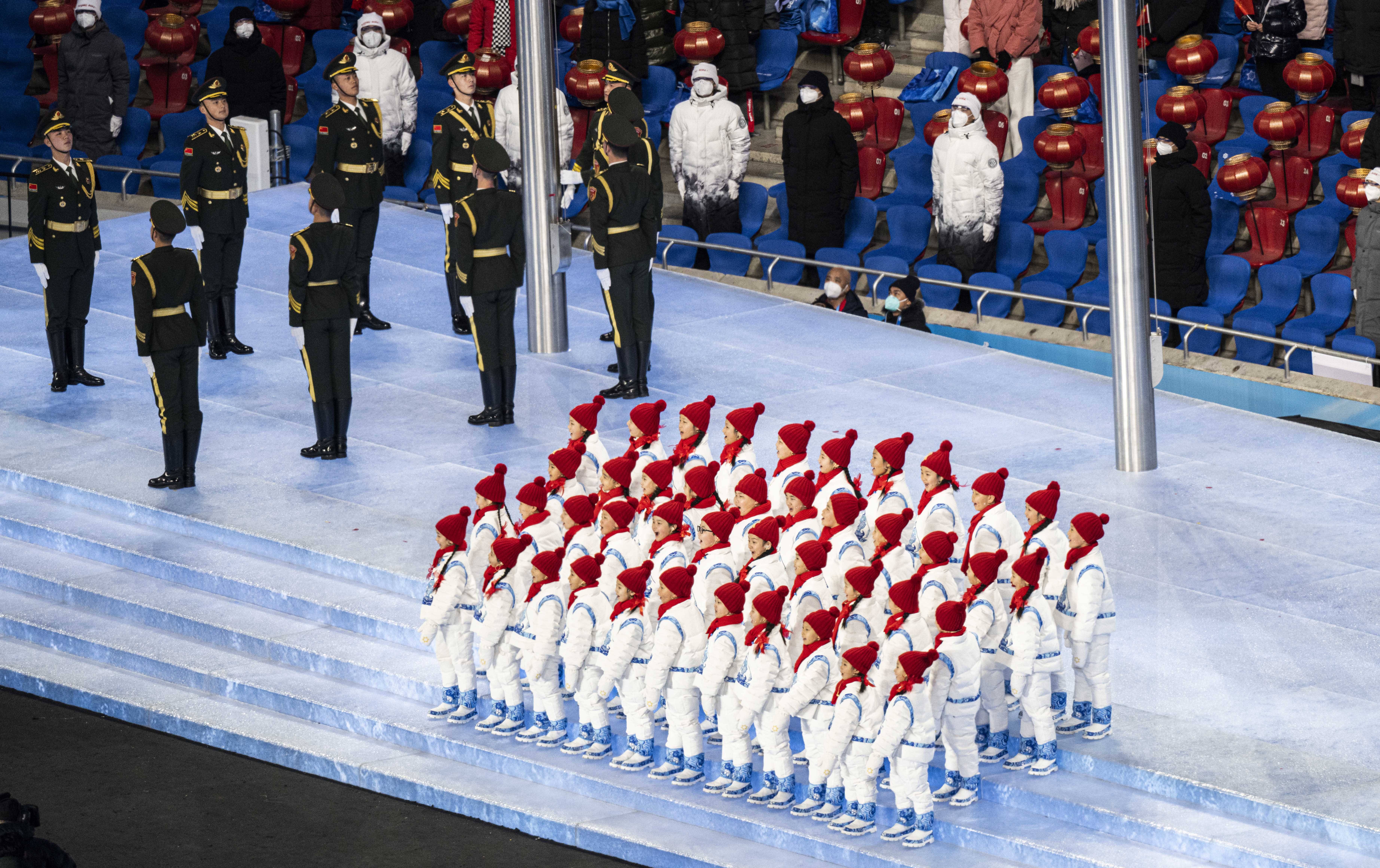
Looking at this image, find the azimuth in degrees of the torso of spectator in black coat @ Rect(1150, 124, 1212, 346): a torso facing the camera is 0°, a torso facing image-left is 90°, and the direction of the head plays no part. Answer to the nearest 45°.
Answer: approximately 45°

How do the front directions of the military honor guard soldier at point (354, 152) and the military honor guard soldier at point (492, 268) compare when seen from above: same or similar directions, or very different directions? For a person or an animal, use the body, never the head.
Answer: very different directions

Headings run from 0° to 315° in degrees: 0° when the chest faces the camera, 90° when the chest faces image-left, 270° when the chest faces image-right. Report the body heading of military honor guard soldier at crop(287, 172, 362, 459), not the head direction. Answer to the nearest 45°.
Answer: approximately 135°

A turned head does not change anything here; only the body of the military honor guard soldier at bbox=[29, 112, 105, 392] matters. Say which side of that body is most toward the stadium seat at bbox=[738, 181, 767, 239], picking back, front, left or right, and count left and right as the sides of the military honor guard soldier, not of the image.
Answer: left

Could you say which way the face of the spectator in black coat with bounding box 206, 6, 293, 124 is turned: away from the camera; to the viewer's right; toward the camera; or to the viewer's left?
toward the camera

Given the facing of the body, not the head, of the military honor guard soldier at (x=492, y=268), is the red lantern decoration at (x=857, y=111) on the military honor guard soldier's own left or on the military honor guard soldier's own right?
on the military honor guard soldier's own right

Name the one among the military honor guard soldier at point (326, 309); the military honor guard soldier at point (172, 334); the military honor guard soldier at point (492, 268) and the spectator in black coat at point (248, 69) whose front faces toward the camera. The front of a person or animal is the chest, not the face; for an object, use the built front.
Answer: the spectator in black coat

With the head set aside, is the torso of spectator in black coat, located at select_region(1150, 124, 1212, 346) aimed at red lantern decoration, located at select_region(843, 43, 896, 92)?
no

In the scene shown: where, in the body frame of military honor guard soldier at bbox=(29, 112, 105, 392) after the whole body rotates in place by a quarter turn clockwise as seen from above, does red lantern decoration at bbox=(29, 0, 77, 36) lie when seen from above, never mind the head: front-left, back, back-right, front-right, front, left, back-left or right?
back-right

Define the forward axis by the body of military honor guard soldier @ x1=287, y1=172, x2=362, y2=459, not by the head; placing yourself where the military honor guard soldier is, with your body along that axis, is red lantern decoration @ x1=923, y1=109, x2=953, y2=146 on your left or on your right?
on your right

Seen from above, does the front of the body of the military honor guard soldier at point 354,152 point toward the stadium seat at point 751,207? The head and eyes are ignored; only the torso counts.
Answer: no

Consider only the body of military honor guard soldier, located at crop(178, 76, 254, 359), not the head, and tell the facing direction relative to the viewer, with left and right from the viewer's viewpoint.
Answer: facing the viewer and to the right of the viewer
